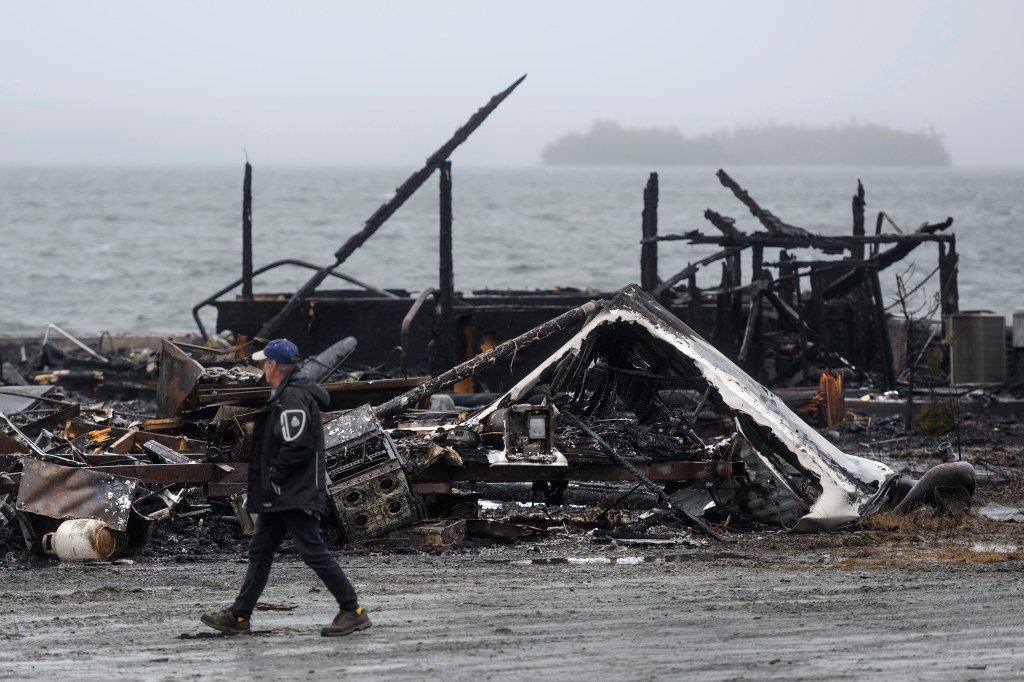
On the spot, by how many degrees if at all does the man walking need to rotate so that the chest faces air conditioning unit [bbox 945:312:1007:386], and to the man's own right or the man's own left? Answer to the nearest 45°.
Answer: approximately 135° to the man's own right

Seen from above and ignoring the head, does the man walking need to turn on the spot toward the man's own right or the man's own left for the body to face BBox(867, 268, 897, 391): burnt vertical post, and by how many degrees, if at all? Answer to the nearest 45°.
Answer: approximately 135° to the man's own right

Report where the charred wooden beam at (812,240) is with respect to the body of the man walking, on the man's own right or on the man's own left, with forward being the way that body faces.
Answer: on the man's own right

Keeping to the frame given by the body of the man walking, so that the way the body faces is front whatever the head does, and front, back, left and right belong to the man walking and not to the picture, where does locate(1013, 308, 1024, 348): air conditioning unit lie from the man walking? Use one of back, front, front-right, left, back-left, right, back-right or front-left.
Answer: back-right

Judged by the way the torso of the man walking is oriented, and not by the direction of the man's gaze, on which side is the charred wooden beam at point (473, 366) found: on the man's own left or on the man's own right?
on the man's own right

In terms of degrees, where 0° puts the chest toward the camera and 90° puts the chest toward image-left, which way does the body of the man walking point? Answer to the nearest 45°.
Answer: approximately 90°

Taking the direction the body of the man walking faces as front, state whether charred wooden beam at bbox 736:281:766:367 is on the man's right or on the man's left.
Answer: on the man's right

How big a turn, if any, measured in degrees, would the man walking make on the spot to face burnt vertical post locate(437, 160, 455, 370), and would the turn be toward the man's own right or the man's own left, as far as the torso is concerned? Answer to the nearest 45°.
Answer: approximately 90° to the man's own right

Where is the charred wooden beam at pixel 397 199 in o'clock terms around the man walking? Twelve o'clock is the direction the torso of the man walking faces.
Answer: The charred wooden beam is roughly at 3 o'clock from the man walking.

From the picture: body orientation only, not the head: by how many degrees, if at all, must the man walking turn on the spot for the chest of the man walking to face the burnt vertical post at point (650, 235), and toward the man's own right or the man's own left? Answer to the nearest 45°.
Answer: approximately 90° to the man's own right
